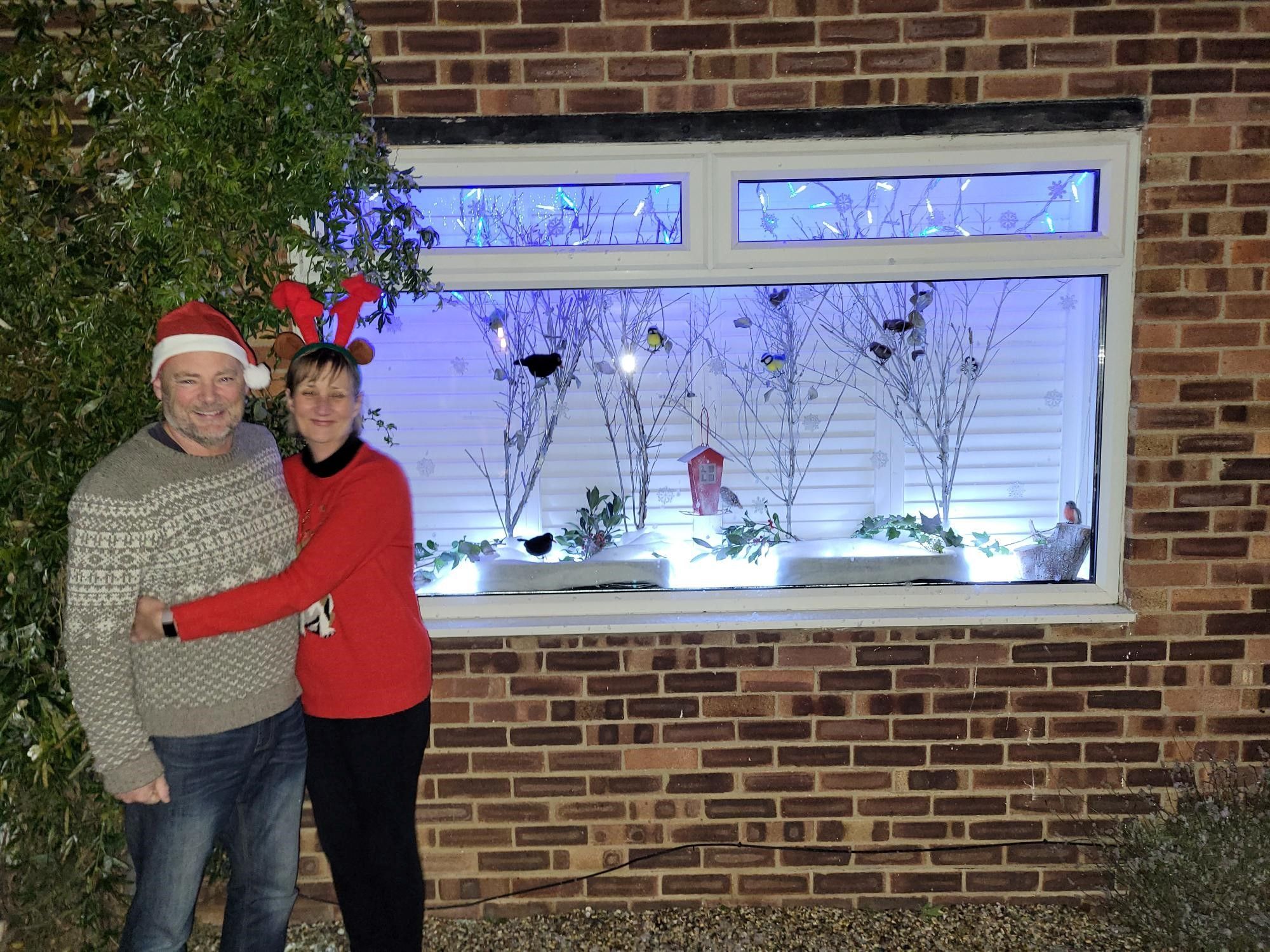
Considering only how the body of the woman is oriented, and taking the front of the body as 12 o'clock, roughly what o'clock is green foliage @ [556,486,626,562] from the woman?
The green foliage is roughly at 6 o'clock from the woman.

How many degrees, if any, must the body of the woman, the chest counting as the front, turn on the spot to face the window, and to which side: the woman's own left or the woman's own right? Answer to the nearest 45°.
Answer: approximately 135° to the woman's own left
